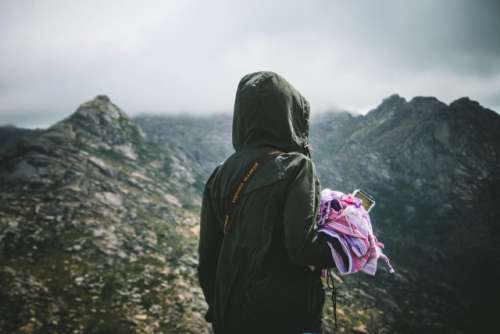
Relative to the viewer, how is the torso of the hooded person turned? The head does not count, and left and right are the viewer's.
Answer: facing away from the viewer and to the right of the viewer

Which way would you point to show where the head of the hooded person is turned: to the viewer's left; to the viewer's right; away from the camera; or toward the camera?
away from the camera
